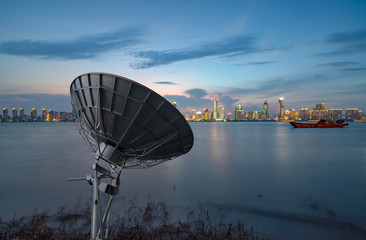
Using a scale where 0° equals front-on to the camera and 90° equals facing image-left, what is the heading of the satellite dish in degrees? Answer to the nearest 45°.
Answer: approximately 225°
